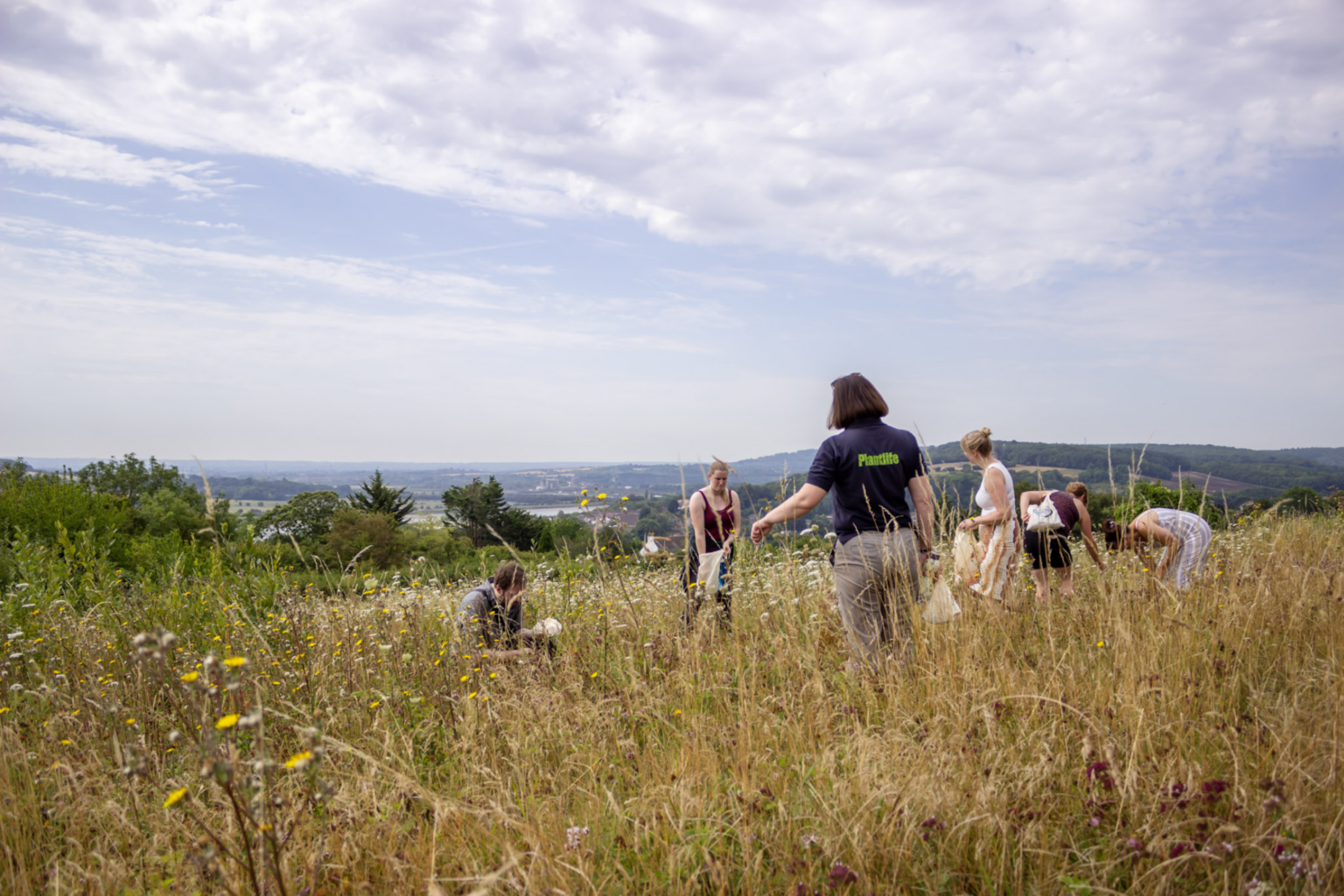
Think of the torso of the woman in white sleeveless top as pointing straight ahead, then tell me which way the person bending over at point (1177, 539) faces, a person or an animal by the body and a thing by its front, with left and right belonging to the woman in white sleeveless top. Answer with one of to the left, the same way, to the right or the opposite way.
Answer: the same way

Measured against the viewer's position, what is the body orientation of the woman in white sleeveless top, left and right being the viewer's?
facing to the left of the viewer

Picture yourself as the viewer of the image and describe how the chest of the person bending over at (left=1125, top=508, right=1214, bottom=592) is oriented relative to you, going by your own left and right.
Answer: facing to the left of the viewer

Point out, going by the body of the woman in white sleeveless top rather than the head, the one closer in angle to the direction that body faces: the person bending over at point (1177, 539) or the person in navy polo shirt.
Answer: the person in navy polo shirt

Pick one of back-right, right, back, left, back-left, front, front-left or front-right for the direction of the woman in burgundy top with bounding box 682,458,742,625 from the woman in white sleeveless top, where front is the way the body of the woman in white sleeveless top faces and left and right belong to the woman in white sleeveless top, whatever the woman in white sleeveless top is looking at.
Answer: front

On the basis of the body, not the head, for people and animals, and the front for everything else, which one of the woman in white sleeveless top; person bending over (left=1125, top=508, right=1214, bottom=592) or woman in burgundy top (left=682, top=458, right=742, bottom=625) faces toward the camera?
the woman in burgundy top

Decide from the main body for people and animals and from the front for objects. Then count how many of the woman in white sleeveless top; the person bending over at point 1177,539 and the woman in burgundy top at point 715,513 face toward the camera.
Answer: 1

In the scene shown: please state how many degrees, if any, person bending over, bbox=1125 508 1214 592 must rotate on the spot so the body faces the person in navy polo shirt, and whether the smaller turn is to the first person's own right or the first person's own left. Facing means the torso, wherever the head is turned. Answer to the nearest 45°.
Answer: approximately 45° to the first person's own left

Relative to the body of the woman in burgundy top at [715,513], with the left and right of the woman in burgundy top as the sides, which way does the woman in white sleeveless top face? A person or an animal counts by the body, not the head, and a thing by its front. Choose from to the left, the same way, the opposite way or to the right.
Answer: to the right

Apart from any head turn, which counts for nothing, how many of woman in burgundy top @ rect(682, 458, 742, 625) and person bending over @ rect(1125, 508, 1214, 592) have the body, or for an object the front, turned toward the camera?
1

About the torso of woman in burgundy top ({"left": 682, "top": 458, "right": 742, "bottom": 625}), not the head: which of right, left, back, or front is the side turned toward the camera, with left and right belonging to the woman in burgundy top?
front
